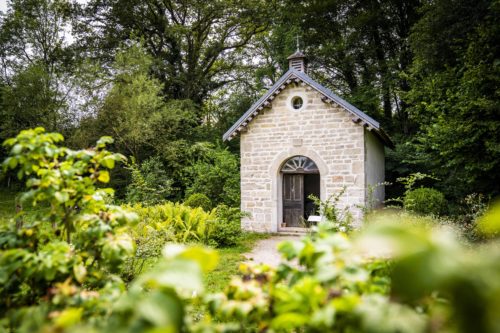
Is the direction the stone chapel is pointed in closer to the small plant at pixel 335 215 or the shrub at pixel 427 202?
the small plant

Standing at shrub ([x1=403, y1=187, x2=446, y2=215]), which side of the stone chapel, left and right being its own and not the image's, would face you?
left

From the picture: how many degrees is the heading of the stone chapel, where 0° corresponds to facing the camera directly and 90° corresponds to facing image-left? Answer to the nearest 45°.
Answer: approximately 0°

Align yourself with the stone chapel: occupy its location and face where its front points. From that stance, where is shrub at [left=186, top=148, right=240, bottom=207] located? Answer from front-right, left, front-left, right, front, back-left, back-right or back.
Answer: back-right

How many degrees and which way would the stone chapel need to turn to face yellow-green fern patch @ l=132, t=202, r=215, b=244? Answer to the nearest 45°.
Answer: approximately 45° to its right

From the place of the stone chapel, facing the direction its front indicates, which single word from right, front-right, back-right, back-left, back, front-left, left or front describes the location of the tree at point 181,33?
back-right

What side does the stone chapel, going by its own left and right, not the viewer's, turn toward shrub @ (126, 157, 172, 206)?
right

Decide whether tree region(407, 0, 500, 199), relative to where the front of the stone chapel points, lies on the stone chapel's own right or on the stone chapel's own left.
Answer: on the stone chapel's own left

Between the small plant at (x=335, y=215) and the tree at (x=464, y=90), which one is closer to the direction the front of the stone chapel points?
the small plant
